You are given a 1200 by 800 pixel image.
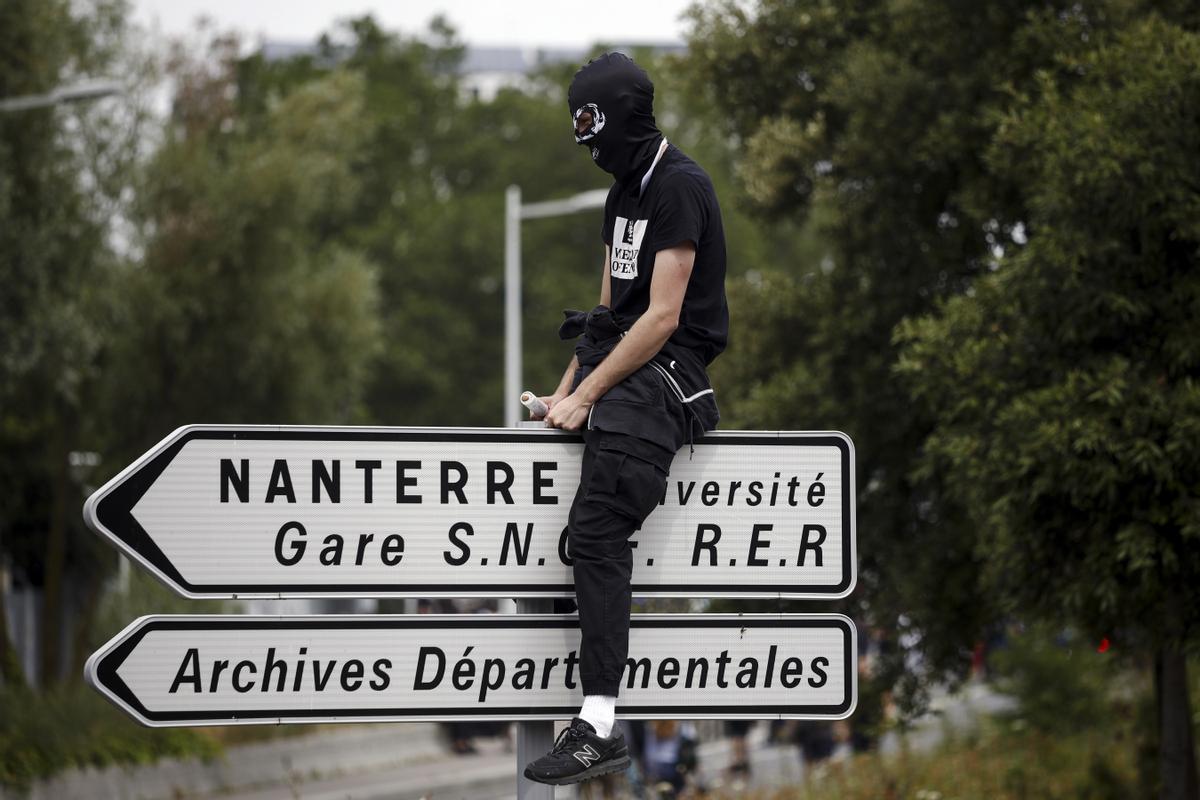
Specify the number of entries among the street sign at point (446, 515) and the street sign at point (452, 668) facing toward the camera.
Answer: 2

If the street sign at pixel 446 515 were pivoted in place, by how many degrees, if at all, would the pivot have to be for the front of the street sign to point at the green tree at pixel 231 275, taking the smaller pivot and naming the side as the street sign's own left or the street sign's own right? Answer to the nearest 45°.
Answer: approximately 180°

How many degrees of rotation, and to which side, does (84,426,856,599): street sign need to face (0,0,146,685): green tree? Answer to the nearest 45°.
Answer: approximately 180°

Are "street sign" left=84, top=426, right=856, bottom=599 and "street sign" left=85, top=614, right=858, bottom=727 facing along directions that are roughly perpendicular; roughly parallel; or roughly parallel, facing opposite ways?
roughly parallel

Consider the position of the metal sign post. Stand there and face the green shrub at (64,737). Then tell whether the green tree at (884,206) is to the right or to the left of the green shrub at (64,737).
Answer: right

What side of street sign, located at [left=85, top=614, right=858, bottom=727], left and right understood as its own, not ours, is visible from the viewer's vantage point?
front

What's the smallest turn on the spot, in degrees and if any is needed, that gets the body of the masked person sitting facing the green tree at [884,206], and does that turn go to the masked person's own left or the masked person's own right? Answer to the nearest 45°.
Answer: approximately 135° to the masked person's own right

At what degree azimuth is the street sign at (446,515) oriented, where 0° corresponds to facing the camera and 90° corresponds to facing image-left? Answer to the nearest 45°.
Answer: approximately 0°
